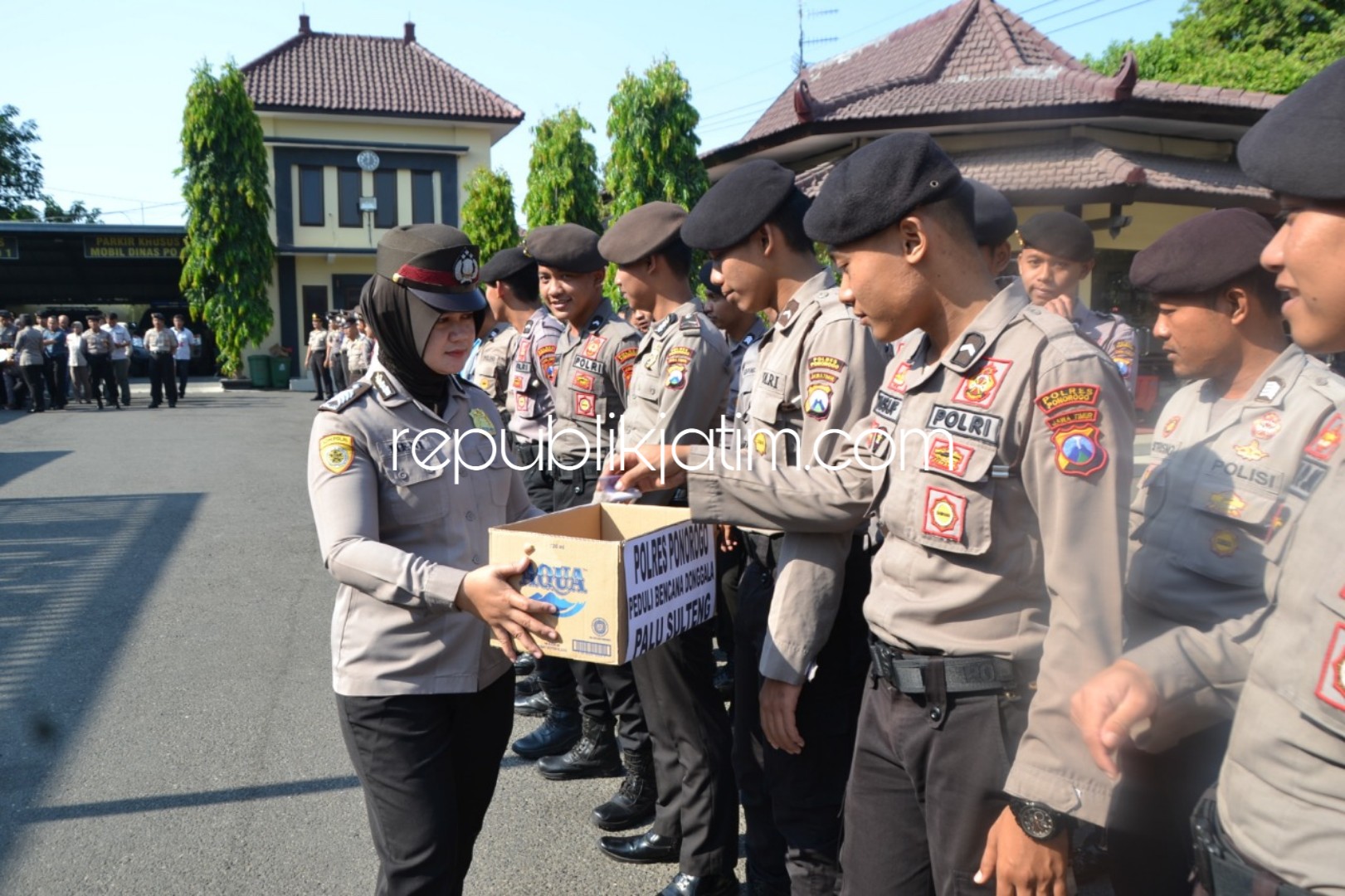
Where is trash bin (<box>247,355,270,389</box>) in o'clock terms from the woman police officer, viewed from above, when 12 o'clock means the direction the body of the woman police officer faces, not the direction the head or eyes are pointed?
The trash bin is roughly at 7 o'clock from the woman police officer.

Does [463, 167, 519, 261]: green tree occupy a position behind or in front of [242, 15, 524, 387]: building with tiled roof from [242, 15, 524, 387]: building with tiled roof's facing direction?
in front

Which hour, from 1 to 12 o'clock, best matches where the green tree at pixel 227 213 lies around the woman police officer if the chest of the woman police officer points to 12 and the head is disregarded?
The green tree is roughly at 7 o'clock from the woman police officer.

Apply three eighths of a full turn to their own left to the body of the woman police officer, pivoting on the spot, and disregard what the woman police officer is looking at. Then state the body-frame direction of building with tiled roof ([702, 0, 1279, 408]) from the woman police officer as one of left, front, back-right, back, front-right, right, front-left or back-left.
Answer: front-right

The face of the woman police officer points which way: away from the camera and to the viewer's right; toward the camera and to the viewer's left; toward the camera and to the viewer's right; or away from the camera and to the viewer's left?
toward the camera and to the viewer's right

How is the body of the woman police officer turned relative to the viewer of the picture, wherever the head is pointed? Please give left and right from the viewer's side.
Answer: facing the viewer and to the right of the viewer

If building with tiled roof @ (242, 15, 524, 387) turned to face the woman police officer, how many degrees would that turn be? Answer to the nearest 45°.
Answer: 0° — it already faces them

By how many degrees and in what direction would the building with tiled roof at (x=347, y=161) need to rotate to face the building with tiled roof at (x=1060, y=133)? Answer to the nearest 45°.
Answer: approximately 45° to its left

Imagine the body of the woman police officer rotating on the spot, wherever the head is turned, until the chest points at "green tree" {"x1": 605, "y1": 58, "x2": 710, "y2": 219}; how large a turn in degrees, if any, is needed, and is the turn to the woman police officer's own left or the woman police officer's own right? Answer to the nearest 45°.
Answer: approximately 135° to the woman police officer's own left

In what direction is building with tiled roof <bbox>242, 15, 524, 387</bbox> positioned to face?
toward the camera

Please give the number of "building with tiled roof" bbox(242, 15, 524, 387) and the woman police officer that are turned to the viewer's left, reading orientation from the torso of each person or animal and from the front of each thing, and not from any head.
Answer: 0
